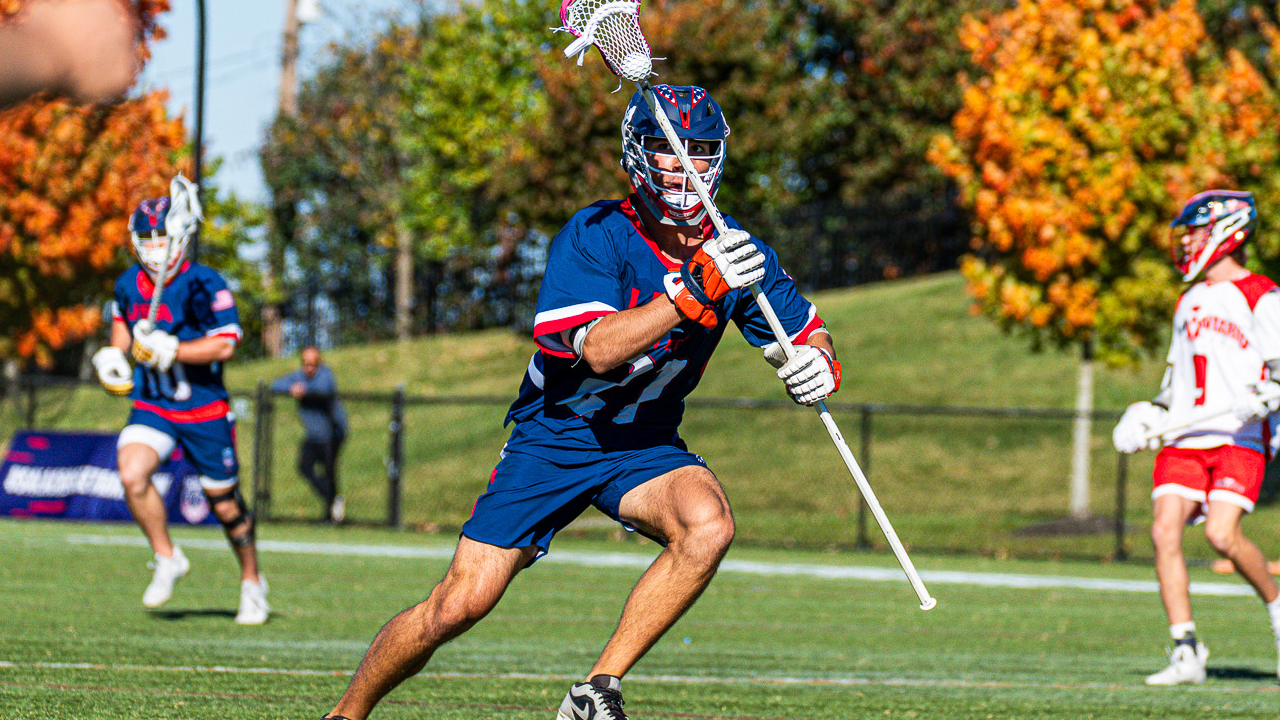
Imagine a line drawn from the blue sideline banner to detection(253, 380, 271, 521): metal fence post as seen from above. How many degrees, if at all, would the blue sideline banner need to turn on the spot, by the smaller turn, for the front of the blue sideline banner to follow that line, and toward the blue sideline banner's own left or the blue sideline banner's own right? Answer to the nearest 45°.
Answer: approximately 90° to the blue sideline banner's own left

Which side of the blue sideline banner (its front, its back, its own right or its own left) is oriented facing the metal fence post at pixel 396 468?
left

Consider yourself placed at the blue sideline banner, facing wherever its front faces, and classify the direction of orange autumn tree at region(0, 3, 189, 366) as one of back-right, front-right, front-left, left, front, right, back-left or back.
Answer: back

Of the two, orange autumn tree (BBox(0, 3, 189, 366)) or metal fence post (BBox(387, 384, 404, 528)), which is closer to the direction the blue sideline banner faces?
the metal fence post

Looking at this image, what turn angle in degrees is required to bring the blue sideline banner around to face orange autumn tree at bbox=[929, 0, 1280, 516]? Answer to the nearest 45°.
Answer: approximately 90° to its left

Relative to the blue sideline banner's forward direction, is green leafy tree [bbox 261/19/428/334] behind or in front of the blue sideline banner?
behind

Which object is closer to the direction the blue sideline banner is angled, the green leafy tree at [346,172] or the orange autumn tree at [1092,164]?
the orange autumn tree

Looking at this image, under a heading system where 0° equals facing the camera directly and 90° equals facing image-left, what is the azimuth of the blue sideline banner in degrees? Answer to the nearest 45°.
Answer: approximately 0°

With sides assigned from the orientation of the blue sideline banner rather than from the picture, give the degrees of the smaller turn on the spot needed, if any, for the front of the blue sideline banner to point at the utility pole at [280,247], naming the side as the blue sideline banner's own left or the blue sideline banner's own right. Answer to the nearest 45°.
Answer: approximately 180°
